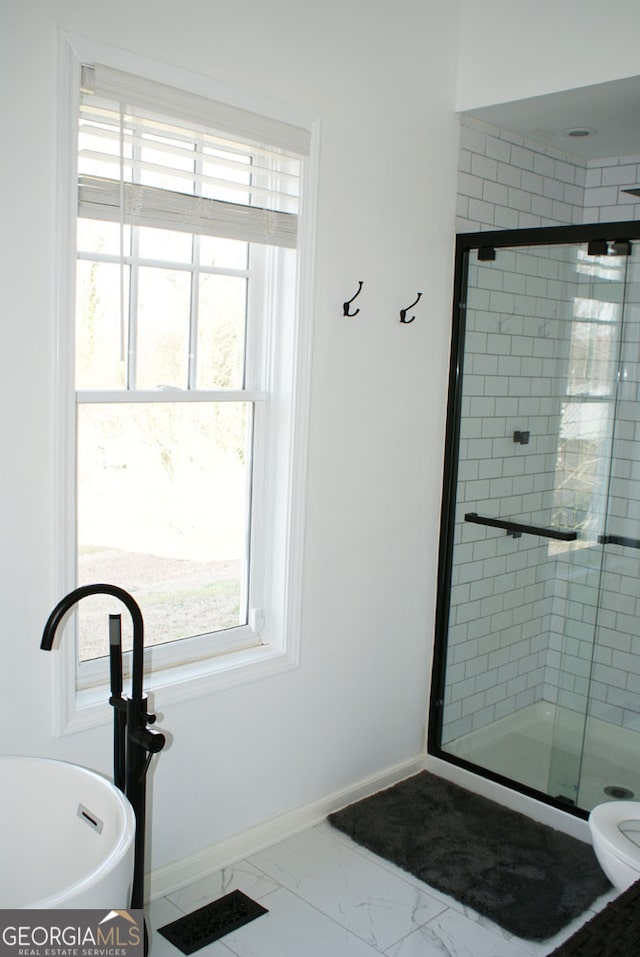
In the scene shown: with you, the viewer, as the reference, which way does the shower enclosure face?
facing the viewer and to the left of the viewer

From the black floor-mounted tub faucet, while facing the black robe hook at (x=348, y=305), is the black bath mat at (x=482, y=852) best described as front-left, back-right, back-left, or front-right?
front-right

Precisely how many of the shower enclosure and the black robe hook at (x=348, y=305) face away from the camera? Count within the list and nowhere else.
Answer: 0

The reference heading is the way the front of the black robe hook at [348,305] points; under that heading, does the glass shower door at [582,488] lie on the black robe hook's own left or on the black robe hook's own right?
on the black robe hook's own left

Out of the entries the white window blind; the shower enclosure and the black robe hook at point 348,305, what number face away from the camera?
0

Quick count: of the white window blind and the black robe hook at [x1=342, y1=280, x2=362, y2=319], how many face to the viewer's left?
0

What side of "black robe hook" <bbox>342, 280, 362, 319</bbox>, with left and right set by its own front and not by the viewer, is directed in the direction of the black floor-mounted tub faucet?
right

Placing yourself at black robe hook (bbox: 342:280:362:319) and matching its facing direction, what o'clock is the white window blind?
The white window blind is roughly at 3 o'clock from the black robe hook.

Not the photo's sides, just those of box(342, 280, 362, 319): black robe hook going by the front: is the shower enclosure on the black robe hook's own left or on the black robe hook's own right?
on the black robe hook's own left

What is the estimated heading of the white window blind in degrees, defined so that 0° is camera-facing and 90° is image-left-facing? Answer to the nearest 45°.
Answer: approximately 315°

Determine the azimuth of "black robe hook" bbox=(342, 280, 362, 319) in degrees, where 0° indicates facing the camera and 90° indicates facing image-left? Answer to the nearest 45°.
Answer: approximately 315°

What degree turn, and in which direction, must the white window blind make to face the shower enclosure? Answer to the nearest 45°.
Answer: approximately 45° to its left
